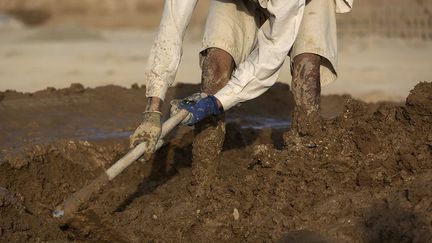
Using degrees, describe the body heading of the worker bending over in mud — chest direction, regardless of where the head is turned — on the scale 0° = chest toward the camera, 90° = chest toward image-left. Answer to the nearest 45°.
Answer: approximately 45°
